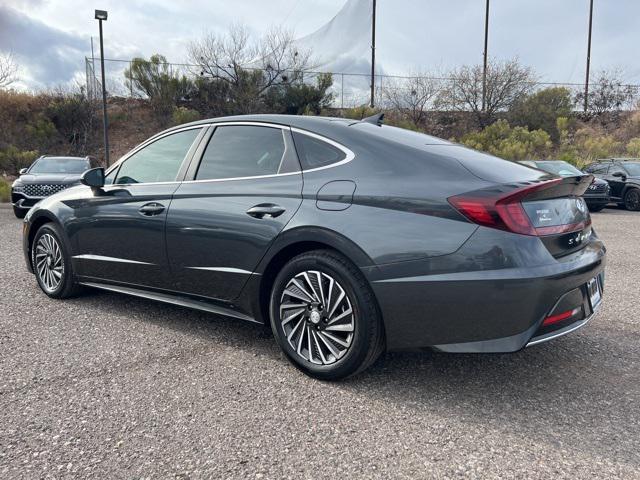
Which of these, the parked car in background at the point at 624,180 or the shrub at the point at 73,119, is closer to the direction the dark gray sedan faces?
the shrub

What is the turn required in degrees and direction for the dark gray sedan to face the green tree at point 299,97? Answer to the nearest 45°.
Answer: approximately 45° to its right

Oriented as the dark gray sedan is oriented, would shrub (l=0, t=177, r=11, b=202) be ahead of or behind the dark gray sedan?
ahead

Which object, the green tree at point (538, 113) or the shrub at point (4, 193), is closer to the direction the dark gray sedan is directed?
the shrub

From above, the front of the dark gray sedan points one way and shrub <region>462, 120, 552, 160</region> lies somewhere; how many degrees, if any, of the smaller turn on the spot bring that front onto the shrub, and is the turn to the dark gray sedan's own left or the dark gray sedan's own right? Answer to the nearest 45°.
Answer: approximately 45° to the dark gray sedan's own right

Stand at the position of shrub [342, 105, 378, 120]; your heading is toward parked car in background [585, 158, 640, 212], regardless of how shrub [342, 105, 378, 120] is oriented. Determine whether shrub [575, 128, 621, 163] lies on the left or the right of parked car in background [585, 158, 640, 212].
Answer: left

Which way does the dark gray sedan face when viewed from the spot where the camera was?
facing away from the viewer and to the left of the viewer

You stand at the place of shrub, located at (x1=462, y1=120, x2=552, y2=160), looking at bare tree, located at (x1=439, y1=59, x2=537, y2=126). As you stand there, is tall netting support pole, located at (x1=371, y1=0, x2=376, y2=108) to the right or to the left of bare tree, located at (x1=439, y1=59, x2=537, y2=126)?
left

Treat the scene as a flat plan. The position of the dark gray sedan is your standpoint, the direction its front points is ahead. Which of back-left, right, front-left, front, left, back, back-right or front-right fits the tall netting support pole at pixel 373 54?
front-right

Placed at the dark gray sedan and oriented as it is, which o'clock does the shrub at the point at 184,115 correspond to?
The shrub is roughly at 1 o'clock from the dark gray sedan.

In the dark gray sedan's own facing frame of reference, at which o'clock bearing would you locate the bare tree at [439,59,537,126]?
The bare tree is roughly at 2 o'clock from the dark gray sedan.

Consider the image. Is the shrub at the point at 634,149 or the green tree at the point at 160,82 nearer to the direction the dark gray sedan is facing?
the green tree
